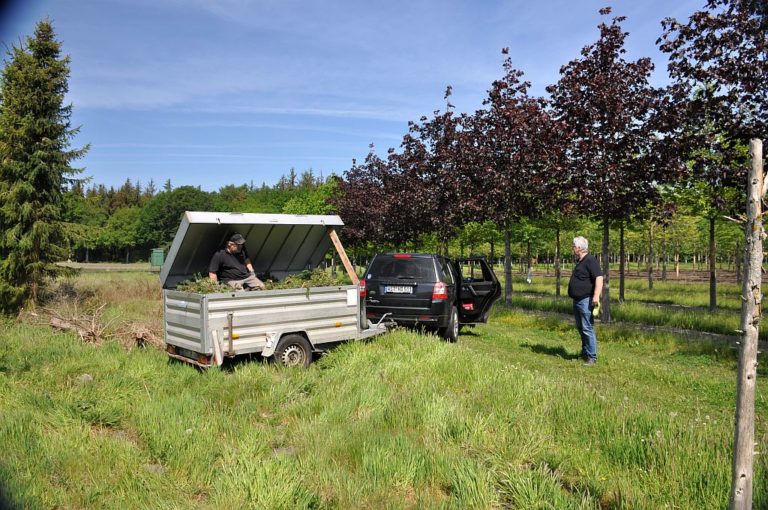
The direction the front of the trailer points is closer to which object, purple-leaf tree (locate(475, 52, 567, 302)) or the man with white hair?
the purple-leaf tree

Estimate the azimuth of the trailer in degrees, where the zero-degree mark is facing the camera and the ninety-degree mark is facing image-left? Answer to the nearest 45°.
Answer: approximately 225°

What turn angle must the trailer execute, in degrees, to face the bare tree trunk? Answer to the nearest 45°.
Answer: approximately 90° to its right

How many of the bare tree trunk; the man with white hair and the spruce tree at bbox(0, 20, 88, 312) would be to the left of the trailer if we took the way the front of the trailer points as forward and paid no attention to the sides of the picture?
1

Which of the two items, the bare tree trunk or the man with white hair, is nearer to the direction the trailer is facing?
the man with white hair

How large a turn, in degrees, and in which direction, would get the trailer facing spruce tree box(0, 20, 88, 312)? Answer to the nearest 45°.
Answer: approximately 90° to its left

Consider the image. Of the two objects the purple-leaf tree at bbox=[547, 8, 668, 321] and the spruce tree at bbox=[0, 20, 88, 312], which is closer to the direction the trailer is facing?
the purple-leaf tree

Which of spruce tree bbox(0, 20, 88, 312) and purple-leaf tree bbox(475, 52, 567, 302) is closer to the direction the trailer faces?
the purple-leaf tree

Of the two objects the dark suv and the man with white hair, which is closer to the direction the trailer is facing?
the dark suv

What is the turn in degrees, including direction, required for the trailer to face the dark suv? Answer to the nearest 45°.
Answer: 0° — it already faces it

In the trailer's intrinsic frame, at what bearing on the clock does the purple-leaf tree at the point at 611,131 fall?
The purple-leaf tree is roughly at 1 o'clock from the trailer.
